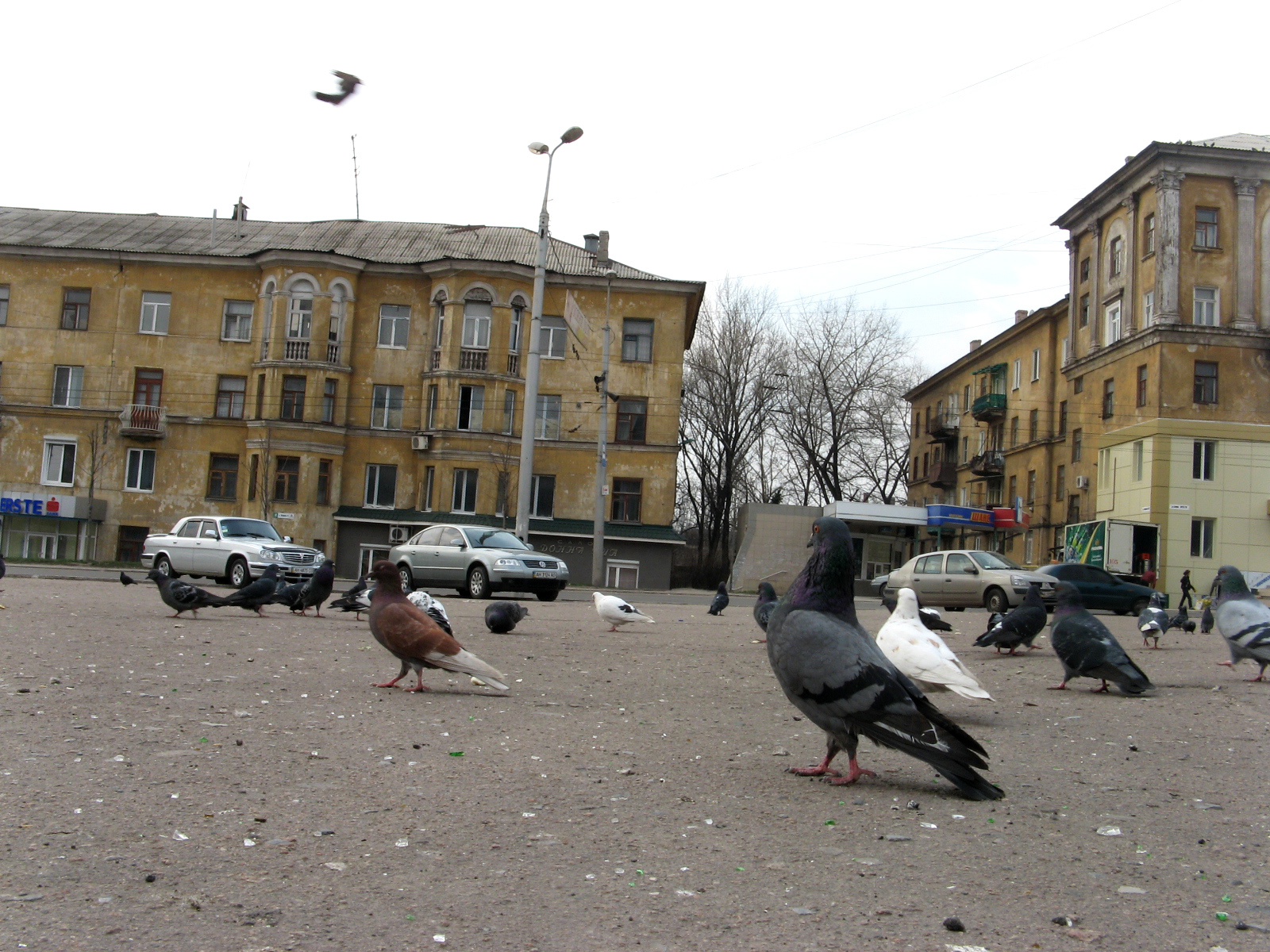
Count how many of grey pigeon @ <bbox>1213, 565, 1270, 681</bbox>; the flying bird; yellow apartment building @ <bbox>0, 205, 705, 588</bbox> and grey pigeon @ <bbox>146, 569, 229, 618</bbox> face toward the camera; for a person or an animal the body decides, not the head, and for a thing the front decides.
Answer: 1

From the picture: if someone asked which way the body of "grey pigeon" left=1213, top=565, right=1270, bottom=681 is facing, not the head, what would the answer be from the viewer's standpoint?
to the viewer's left

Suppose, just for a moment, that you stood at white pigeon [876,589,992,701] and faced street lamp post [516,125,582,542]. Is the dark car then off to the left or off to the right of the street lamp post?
right

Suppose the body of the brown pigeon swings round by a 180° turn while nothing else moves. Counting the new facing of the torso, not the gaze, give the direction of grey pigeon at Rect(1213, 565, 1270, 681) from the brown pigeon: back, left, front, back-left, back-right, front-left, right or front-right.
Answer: front

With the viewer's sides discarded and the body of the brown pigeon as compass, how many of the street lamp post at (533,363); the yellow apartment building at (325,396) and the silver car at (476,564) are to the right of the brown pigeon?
3

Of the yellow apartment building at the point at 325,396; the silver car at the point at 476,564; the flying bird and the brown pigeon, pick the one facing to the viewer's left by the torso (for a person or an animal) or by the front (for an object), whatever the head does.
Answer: the brown pigeon

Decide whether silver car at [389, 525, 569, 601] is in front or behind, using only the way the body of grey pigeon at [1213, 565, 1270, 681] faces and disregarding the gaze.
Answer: in front

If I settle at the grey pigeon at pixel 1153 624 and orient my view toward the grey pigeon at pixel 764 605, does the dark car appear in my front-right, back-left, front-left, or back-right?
back-right

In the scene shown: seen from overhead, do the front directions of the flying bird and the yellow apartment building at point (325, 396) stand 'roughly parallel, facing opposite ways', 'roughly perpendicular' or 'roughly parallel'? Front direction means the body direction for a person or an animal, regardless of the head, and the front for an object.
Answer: roughly perpendicular

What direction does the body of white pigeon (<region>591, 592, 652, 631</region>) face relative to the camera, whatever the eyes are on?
to the viewer's left

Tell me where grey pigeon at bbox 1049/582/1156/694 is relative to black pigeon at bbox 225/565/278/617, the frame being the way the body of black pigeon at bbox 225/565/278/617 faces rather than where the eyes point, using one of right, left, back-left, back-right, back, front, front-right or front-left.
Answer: front-right

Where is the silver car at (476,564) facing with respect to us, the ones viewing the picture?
facing the viewer and to the right of the viewer

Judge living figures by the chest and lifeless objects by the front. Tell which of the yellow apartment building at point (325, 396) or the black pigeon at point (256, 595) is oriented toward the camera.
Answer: the yellow apartment building

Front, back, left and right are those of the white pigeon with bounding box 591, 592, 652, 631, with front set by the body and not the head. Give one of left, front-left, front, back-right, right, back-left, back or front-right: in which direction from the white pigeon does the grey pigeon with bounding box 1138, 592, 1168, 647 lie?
back

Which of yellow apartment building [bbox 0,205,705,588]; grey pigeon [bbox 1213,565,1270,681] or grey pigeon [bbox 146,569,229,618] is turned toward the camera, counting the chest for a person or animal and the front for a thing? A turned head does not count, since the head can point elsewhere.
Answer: the yellow apartment building

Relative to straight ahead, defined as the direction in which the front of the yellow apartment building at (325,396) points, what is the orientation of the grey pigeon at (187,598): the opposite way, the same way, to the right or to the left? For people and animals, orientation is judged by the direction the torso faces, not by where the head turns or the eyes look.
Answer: to the right

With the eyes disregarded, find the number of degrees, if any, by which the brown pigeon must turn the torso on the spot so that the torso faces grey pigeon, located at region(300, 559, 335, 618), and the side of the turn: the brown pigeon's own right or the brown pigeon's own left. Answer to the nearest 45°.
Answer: approximately 90° to the brown pigeon's own right

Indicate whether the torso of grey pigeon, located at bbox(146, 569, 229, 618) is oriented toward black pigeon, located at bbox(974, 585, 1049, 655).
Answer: no
